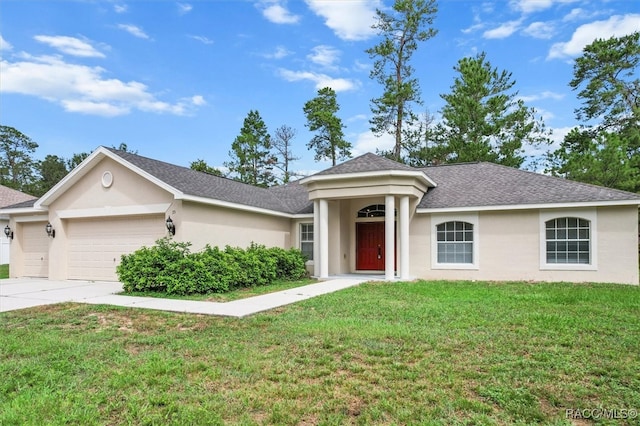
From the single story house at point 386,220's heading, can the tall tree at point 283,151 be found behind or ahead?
behind

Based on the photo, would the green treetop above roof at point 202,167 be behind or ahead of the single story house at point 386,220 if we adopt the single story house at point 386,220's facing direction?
behind

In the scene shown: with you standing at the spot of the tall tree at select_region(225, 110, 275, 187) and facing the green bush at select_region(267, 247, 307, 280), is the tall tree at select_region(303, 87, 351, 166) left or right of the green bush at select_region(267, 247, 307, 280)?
left

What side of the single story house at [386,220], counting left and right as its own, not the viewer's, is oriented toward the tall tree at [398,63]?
back

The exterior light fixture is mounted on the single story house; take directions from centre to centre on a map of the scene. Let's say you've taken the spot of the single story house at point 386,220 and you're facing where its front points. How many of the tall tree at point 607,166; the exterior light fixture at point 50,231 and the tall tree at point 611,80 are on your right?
1

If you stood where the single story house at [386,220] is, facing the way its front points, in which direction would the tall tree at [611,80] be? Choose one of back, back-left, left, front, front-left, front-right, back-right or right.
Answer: back-left

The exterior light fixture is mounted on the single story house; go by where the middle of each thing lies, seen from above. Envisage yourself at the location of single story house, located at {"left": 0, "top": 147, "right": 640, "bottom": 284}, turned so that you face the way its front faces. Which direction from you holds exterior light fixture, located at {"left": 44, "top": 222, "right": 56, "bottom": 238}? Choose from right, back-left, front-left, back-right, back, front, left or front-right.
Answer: right

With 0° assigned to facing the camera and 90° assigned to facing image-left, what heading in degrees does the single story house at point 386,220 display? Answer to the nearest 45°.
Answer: approximately 0°

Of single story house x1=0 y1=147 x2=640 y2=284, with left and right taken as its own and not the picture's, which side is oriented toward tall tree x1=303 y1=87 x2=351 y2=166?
back
